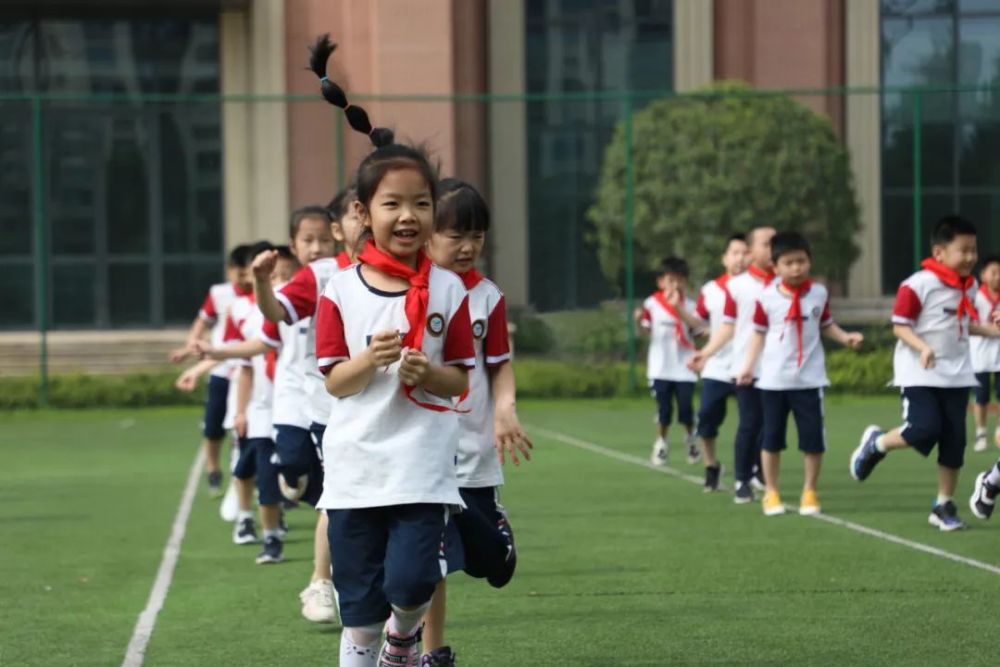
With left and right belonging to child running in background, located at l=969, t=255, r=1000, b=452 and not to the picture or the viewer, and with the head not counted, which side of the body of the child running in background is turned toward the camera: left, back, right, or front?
front

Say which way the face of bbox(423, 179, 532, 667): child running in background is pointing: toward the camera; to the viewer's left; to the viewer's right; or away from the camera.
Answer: toward the camera

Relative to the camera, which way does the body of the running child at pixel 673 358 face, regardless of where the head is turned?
toward the camera

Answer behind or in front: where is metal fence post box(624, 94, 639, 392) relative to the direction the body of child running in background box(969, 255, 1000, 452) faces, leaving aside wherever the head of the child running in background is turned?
behind

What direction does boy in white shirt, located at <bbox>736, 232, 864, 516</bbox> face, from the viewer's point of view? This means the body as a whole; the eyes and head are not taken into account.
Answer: toward the camera

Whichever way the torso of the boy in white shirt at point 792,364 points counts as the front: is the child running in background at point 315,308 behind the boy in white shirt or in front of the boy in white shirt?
in front

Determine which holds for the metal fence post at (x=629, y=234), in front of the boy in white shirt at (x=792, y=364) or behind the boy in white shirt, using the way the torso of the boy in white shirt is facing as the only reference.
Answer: behind

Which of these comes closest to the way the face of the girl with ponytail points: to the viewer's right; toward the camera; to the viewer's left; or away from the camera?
toward the camera

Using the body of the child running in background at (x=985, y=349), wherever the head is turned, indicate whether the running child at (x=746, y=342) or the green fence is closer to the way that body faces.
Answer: the running child

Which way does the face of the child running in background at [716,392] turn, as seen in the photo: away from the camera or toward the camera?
toward the camera

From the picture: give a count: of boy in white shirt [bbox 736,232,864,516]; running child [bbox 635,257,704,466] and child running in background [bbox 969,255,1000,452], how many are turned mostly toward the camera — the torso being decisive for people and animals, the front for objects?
3
